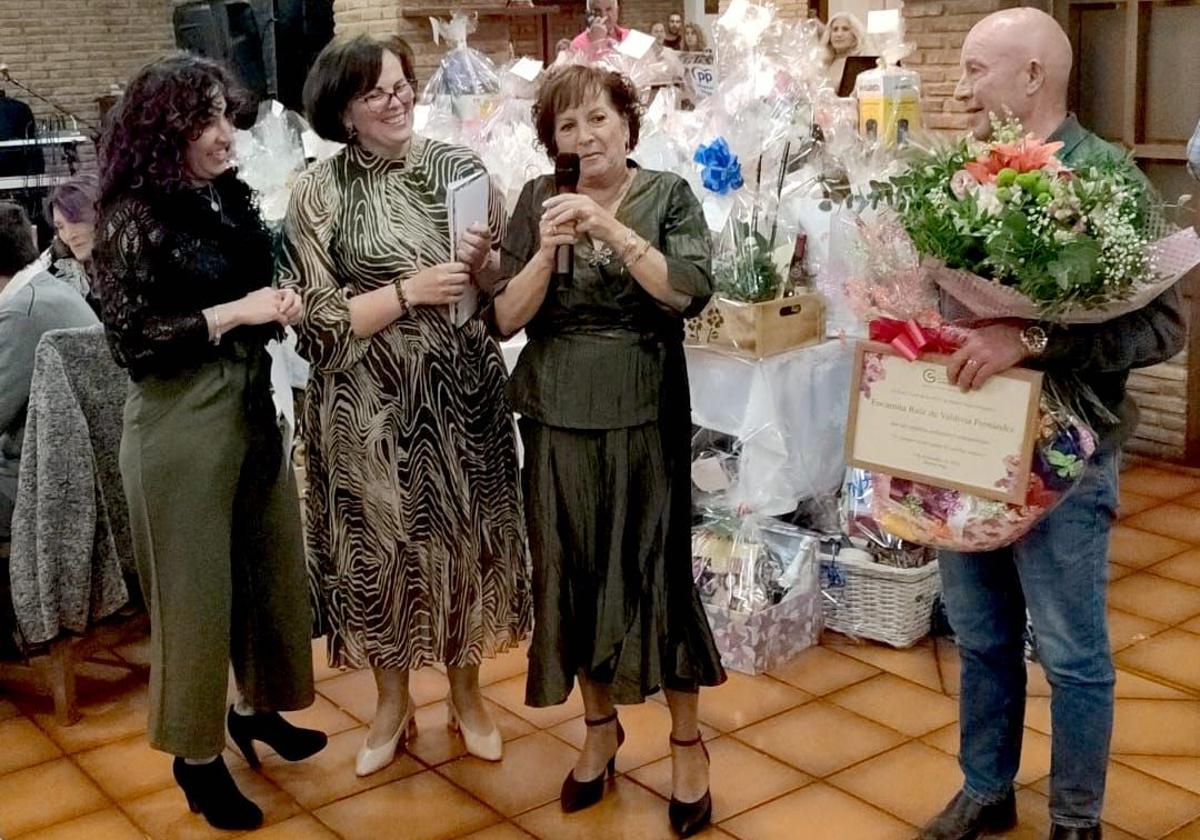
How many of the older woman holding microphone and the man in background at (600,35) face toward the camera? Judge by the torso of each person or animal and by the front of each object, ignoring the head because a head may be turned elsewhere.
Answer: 2

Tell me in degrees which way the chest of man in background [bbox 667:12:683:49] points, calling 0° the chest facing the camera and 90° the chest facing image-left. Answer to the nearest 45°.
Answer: approximately 0°

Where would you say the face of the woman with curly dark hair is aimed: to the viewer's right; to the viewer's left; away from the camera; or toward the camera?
to the viewer's right

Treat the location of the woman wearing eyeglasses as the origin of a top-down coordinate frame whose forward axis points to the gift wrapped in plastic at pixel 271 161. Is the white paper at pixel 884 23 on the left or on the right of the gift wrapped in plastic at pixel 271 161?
right

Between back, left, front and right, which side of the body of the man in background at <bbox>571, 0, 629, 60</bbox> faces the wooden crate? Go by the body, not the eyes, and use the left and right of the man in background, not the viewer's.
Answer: front

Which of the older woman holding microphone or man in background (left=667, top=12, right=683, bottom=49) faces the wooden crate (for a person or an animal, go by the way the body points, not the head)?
the man in background
